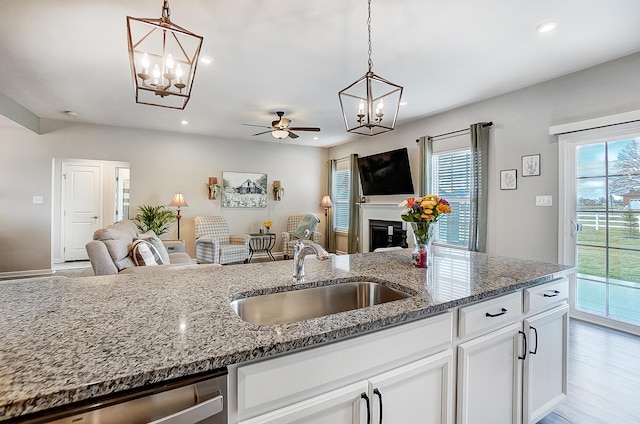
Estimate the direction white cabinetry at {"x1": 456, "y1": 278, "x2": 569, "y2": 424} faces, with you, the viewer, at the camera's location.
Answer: facing the viewer and to the right of the viewer

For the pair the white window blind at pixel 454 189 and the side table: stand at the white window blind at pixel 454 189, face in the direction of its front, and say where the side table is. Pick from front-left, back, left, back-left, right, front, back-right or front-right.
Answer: front-right

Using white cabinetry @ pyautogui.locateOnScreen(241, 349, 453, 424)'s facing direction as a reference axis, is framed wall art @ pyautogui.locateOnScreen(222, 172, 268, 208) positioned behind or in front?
behind

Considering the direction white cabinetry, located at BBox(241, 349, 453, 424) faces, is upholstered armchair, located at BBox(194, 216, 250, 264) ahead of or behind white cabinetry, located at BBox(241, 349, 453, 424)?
behind

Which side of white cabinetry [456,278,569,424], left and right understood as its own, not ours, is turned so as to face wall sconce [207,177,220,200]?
back

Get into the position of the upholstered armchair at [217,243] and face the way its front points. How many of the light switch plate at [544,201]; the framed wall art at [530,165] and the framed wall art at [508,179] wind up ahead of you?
3

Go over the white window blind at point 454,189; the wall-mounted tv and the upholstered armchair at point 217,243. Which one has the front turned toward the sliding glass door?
the upholstered armchair

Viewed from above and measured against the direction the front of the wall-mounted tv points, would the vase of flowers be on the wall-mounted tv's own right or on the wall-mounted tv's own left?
on the wall-mounted tv's own left

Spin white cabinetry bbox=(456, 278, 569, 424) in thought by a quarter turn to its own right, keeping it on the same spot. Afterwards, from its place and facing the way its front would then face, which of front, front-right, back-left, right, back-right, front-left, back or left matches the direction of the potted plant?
front-right

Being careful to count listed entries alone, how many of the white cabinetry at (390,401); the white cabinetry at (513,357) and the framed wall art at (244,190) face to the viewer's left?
0

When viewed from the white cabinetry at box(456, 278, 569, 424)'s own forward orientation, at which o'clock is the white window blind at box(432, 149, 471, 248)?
The white window blind is roughly at 7 o'clock from the white cabinetry.

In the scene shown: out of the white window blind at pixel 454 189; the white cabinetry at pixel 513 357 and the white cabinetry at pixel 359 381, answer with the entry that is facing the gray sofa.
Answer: the white window blind

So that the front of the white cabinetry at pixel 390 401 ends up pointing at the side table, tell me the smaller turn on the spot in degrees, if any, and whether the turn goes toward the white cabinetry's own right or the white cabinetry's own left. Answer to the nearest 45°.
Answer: approximately 135° to the white cabinetry's own left

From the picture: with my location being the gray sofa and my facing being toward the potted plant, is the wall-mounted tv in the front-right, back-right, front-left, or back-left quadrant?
front-right

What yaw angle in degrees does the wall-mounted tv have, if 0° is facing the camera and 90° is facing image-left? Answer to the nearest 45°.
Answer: approximately 45°

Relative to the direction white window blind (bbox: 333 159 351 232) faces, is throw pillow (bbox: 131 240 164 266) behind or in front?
in front

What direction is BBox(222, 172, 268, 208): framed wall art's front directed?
toward the camera
